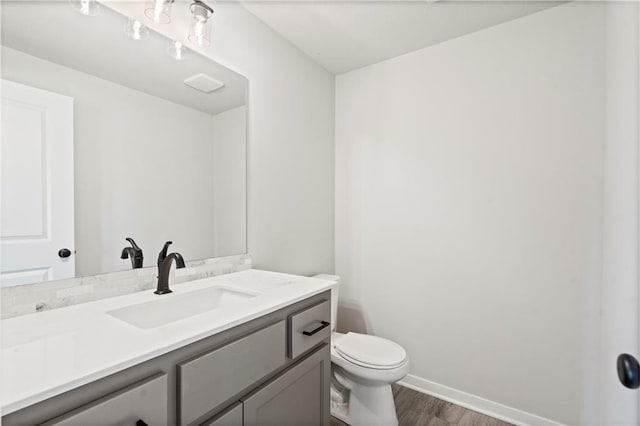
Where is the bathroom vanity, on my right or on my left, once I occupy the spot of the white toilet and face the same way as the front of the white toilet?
on my right

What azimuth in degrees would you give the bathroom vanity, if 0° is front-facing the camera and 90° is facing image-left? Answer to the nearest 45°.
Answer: approximately 315°

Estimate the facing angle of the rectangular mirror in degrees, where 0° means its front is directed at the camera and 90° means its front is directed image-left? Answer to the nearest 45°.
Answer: approximately 315°
